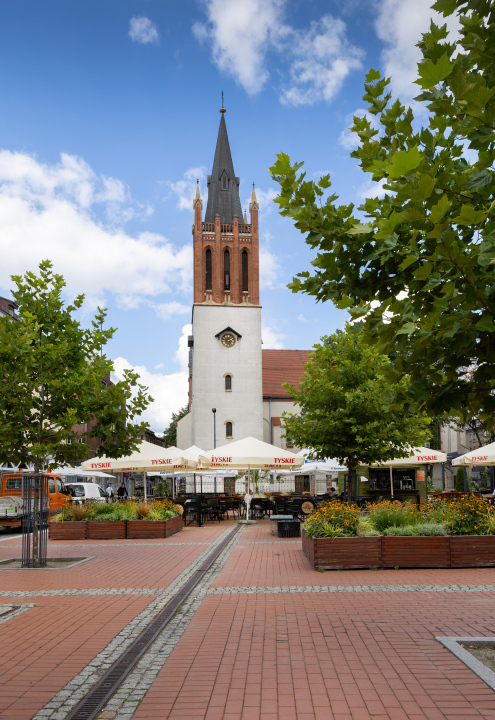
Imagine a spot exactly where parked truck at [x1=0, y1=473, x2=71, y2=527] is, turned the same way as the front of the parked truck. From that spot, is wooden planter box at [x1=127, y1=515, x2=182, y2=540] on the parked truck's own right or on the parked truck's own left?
on the parked truck's own right

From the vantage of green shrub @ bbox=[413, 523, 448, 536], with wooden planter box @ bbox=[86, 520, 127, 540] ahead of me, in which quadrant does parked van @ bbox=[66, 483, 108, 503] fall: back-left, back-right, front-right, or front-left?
front-right

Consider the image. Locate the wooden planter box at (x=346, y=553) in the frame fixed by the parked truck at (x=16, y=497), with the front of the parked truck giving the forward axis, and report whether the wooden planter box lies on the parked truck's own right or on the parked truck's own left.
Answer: on the parked truck's own right

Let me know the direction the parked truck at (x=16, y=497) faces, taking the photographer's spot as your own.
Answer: facing away from the viewer and to the right of the viewer

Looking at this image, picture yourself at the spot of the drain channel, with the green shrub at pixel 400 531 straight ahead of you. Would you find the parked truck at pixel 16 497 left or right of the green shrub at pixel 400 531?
left

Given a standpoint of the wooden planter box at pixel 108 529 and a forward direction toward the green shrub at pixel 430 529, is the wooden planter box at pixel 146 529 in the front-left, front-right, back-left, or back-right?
front-left
